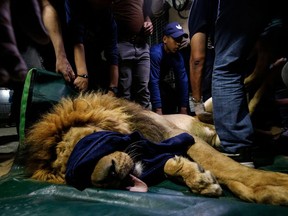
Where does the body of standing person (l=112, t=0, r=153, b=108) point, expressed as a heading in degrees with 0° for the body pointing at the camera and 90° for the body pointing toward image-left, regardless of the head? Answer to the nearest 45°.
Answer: approximately 0°

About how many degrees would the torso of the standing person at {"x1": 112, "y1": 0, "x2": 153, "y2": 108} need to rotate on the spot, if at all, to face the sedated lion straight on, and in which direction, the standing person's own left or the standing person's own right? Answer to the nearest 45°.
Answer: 0° — they already face it

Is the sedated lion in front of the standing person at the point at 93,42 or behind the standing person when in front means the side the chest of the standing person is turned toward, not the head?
in front

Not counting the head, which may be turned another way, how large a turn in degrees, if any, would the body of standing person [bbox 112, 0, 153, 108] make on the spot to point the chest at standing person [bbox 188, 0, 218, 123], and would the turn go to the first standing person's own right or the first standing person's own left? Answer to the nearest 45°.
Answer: approximately 45° to the first standing person's own left

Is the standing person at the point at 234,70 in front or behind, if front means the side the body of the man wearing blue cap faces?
in front
